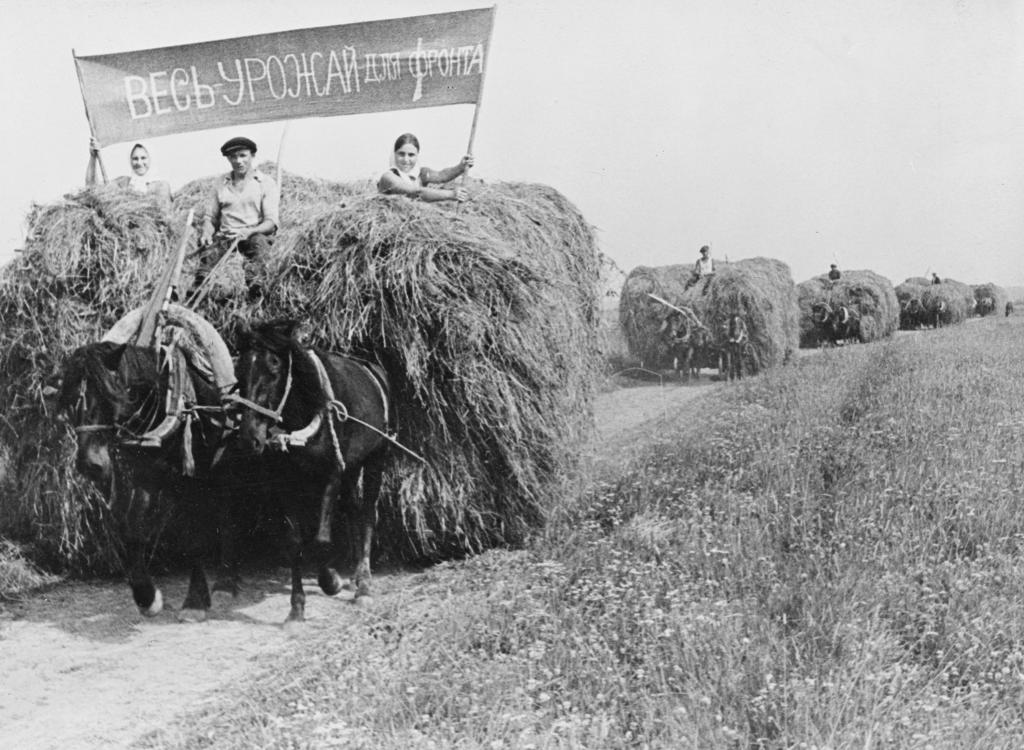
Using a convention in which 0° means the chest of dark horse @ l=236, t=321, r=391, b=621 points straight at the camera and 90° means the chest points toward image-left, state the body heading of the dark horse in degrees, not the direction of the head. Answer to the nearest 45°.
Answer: approximately 45°

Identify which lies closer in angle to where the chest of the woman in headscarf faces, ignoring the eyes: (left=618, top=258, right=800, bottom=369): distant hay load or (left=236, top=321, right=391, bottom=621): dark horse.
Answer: the dark horse

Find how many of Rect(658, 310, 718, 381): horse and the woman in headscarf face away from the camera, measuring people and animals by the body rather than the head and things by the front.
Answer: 0

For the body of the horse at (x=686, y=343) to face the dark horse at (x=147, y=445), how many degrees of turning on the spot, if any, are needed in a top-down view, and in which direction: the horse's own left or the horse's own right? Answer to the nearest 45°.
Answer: approximately 45° to the horse's own left

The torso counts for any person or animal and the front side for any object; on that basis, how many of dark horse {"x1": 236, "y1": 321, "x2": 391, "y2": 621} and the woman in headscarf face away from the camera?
0

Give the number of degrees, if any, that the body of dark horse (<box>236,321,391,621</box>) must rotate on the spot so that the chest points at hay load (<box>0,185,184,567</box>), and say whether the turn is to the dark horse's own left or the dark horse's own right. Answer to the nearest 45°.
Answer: approximately 90° to the dark horse's own right

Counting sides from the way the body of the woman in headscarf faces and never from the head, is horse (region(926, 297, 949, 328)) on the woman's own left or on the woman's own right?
on the woman's own left

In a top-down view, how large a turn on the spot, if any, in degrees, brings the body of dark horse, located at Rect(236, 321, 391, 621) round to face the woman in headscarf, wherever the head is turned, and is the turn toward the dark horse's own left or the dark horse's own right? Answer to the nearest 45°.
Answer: approximately 90° to the dark horse's own right
